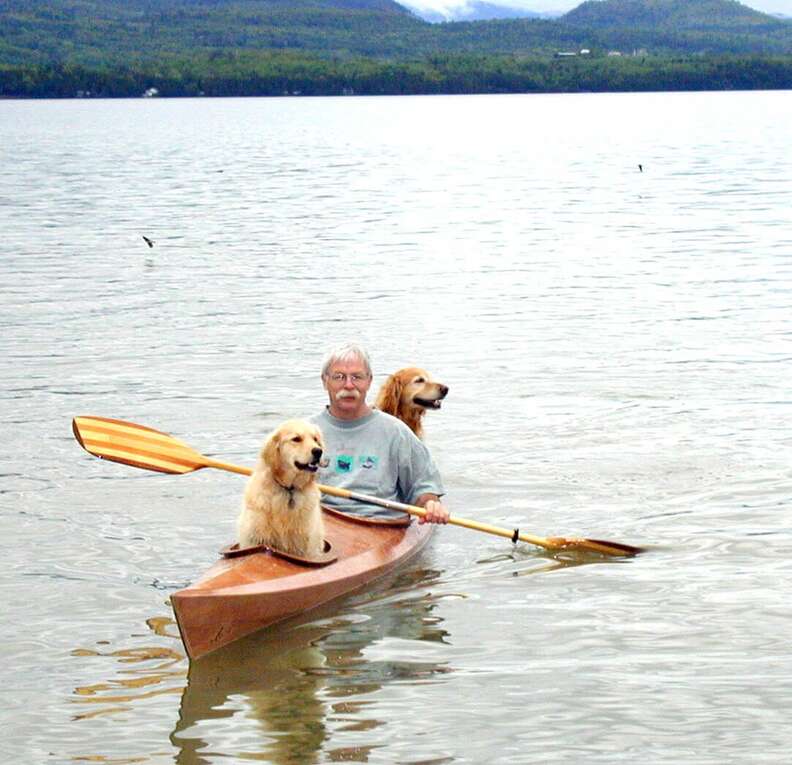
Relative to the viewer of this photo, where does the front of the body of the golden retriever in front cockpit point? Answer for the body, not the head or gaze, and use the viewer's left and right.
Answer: facing the viewer and to the right of the viewer

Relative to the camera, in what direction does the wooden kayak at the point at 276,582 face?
facing the viewer and to the left of the viewer
